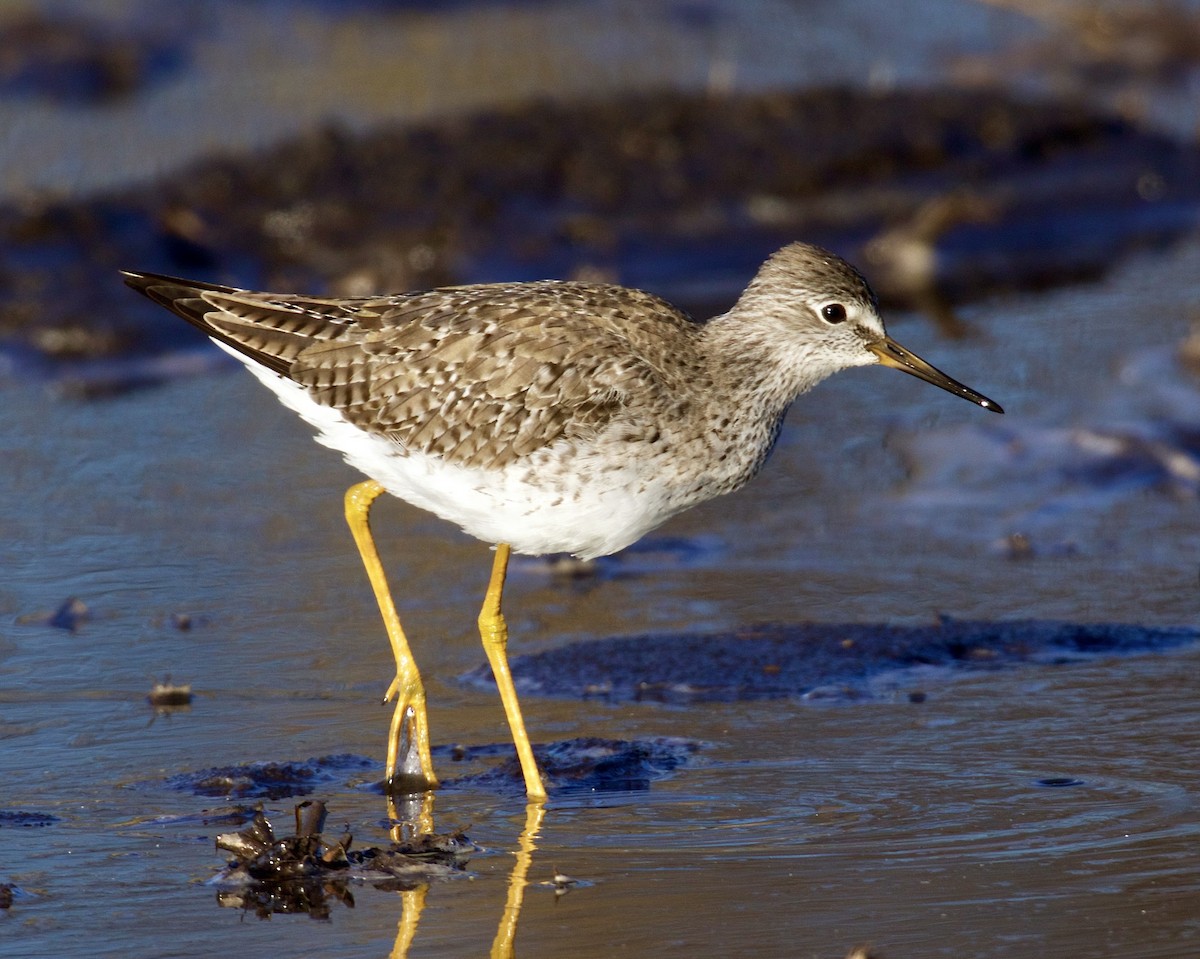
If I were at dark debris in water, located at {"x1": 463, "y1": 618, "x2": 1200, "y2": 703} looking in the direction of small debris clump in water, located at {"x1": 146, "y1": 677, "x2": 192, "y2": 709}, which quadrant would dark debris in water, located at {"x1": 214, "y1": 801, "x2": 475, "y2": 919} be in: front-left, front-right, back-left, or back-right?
front-left

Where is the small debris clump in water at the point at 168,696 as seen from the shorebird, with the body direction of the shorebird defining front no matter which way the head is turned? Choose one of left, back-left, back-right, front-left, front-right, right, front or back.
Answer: back

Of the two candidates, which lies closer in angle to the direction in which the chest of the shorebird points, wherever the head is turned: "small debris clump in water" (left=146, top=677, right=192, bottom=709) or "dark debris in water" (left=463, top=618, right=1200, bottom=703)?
the dark debris in water

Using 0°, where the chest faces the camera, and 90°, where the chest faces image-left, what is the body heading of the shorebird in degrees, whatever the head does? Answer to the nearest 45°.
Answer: approximately 270°

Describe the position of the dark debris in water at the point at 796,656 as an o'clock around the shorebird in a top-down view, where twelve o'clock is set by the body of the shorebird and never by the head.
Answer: The dark debris in water is roughly at 11 o'clock from the shorebird.

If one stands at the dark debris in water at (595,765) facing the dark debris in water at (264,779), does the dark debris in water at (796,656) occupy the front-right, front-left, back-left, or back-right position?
back-right
